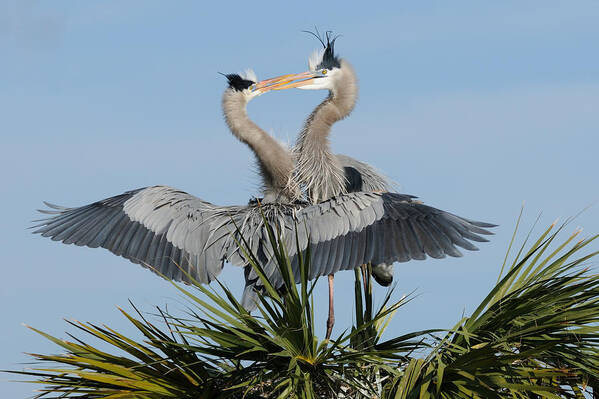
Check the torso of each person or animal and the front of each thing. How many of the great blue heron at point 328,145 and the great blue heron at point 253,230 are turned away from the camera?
1

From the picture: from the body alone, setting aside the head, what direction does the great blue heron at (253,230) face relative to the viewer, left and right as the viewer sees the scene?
facing away from the viewer

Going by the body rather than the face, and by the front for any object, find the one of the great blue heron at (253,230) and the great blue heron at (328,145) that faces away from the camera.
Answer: the great blue heron at (253,230)
